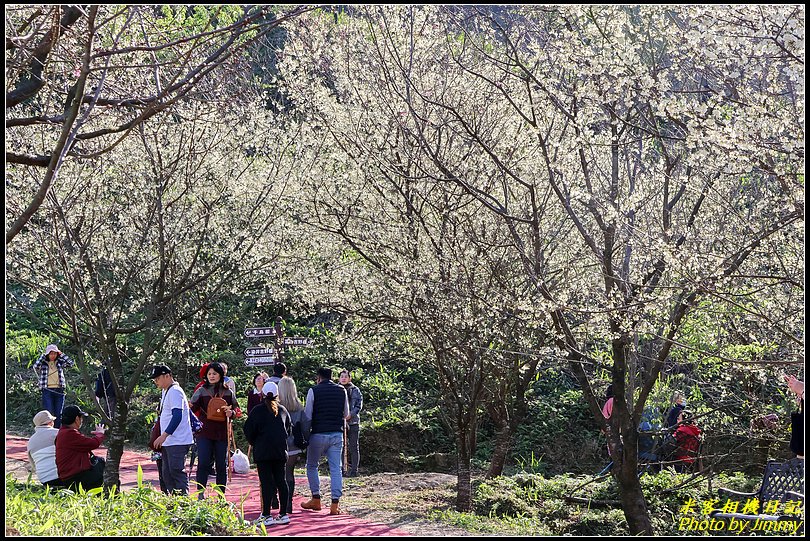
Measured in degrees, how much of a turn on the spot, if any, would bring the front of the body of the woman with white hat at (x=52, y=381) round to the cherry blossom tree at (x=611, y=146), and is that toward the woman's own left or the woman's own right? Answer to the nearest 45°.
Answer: approximately 45° to the woman's own left

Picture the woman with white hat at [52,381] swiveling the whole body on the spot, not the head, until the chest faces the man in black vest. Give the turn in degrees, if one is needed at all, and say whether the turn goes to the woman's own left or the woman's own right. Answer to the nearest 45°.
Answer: approximately 45° to the woman's own left

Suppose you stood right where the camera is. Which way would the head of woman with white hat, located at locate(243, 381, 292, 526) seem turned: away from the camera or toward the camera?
away from the camera

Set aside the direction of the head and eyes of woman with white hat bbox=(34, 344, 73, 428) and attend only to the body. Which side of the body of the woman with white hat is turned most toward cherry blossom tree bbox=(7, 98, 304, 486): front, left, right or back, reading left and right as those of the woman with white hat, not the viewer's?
front

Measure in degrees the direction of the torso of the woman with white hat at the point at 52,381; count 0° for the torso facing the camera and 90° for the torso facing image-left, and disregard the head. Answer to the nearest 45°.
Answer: approximately 0°

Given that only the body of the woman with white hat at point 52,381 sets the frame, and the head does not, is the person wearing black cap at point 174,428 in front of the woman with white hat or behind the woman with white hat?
in front

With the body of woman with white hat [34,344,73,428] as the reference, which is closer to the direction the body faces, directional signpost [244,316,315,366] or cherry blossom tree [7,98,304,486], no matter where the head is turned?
the cherry blossom tree

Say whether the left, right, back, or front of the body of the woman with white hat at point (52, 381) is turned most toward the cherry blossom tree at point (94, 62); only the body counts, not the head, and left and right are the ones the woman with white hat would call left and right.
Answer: front

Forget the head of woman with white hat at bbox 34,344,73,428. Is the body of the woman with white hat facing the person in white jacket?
yes

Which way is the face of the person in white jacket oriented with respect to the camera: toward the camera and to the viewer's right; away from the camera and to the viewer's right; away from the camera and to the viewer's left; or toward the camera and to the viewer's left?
away from the camera and to the viewer's right

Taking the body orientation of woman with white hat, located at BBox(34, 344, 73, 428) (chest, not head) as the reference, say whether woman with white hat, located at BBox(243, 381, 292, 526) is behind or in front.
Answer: in front
